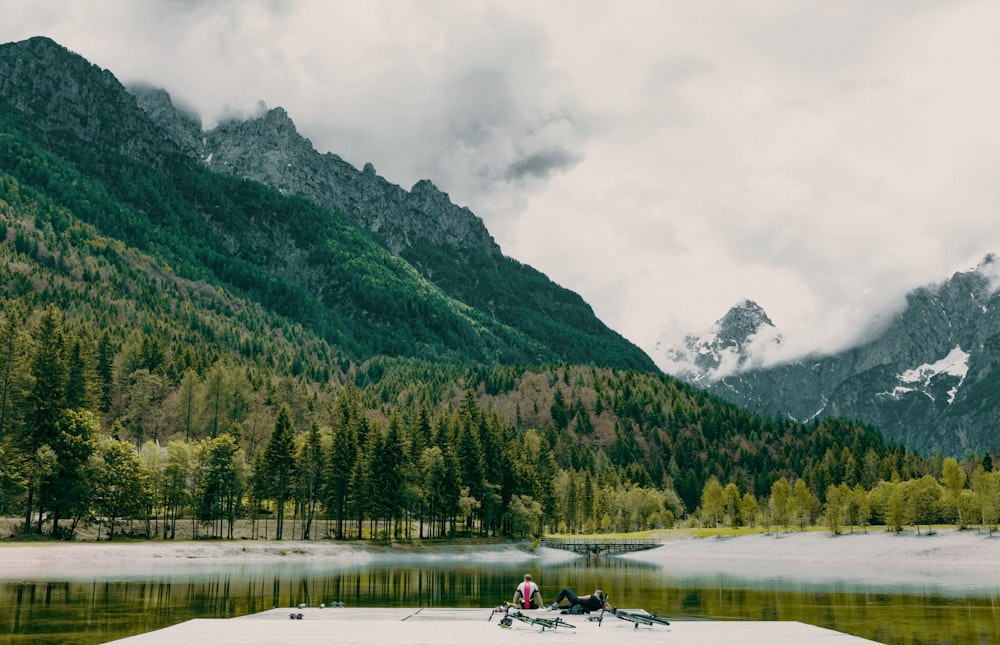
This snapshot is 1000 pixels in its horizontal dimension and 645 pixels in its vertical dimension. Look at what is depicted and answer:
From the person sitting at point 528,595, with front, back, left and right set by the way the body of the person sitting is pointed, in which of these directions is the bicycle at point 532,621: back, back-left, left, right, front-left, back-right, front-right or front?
back

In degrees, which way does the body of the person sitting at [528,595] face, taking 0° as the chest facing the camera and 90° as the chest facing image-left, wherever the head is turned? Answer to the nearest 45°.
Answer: approximately 180°

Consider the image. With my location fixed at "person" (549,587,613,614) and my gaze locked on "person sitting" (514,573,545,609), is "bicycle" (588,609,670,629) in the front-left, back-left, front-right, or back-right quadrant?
back-left

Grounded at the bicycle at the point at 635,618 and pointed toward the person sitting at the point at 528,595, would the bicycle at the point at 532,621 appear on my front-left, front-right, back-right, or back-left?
front-left

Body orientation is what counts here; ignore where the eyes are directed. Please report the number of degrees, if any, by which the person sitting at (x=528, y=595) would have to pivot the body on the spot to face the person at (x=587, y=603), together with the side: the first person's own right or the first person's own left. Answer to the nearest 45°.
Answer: approximately 135° to the first person's own right
